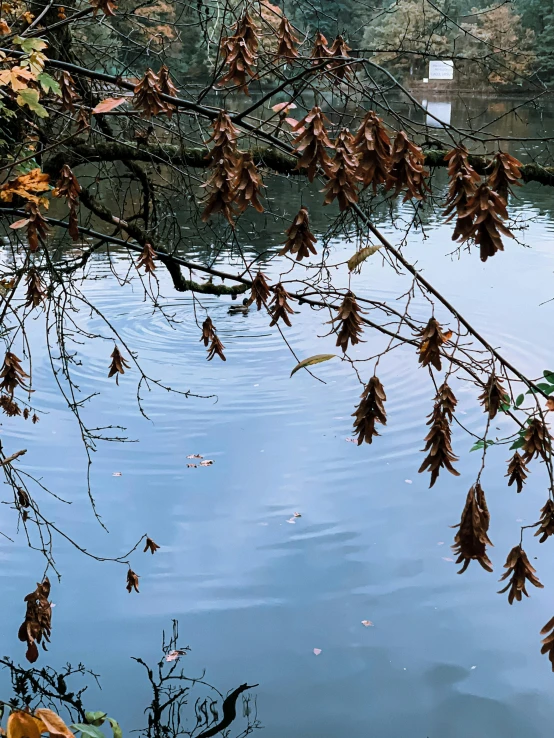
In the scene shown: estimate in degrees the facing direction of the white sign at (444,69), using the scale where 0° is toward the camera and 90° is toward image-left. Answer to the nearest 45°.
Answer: approximately 0°
